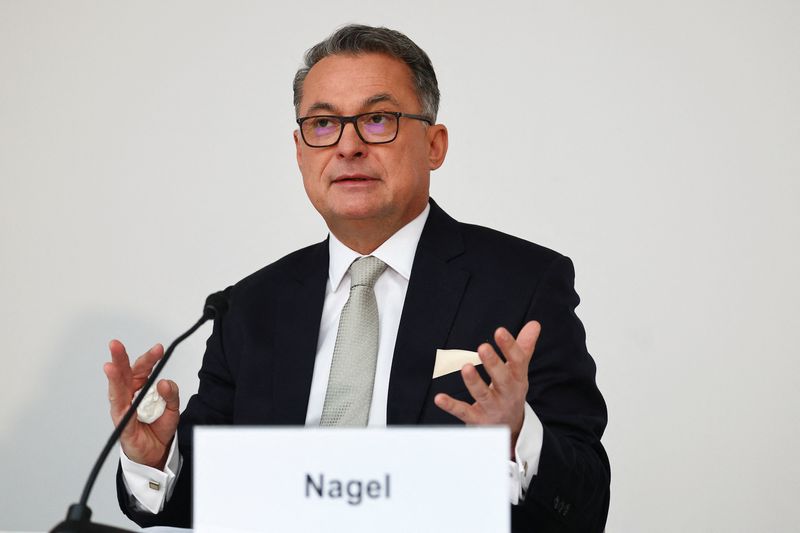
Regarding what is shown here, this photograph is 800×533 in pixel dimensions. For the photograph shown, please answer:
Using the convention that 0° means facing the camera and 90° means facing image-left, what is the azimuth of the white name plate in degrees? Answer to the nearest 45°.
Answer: approximately 0°

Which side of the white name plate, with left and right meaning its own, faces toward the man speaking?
back
